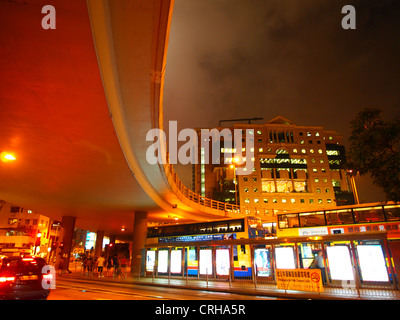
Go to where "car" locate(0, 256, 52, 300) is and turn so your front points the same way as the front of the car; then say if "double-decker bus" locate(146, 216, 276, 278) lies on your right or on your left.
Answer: on your right

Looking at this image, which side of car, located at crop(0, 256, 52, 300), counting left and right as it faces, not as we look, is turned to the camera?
back

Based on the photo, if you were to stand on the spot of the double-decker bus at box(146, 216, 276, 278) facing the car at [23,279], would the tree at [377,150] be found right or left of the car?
left

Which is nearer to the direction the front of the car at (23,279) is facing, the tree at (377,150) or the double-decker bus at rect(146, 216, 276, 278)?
the double-decker bus
